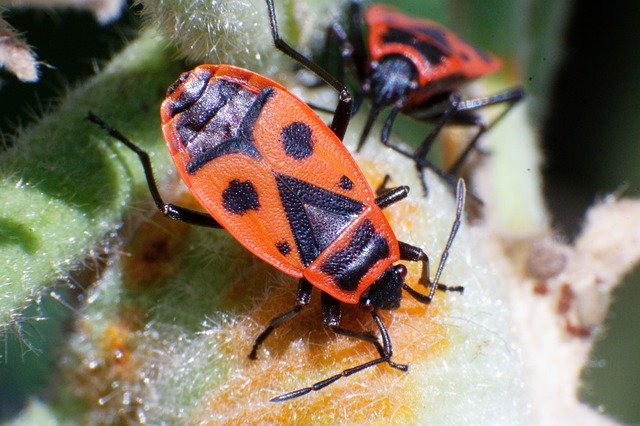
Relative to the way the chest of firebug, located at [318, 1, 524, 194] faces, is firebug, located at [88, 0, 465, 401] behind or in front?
in front

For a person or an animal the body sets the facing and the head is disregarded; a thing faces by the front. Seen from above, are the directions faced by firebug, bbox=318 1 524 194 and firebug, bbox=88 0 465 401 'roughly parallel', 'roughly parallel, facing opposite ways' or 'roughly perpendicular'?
roughly perpendicular

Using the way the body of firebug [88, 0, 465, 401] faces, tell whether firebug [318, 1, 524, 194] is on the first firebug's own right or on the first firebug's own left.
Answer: on the first firebug's own left

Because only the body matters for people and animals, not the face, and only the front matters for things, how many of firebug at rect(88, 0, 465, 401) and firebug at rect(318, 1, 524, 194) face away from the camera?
0

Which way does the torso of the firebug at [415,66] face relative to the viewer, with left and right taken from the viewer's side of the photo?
facing the viewer and to the left of the viewer

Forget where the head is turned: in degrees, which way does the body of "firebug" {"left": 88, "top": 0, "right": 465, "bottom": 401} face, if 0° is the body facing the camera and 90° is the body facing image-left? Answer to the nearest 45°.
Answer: approximately 315°
